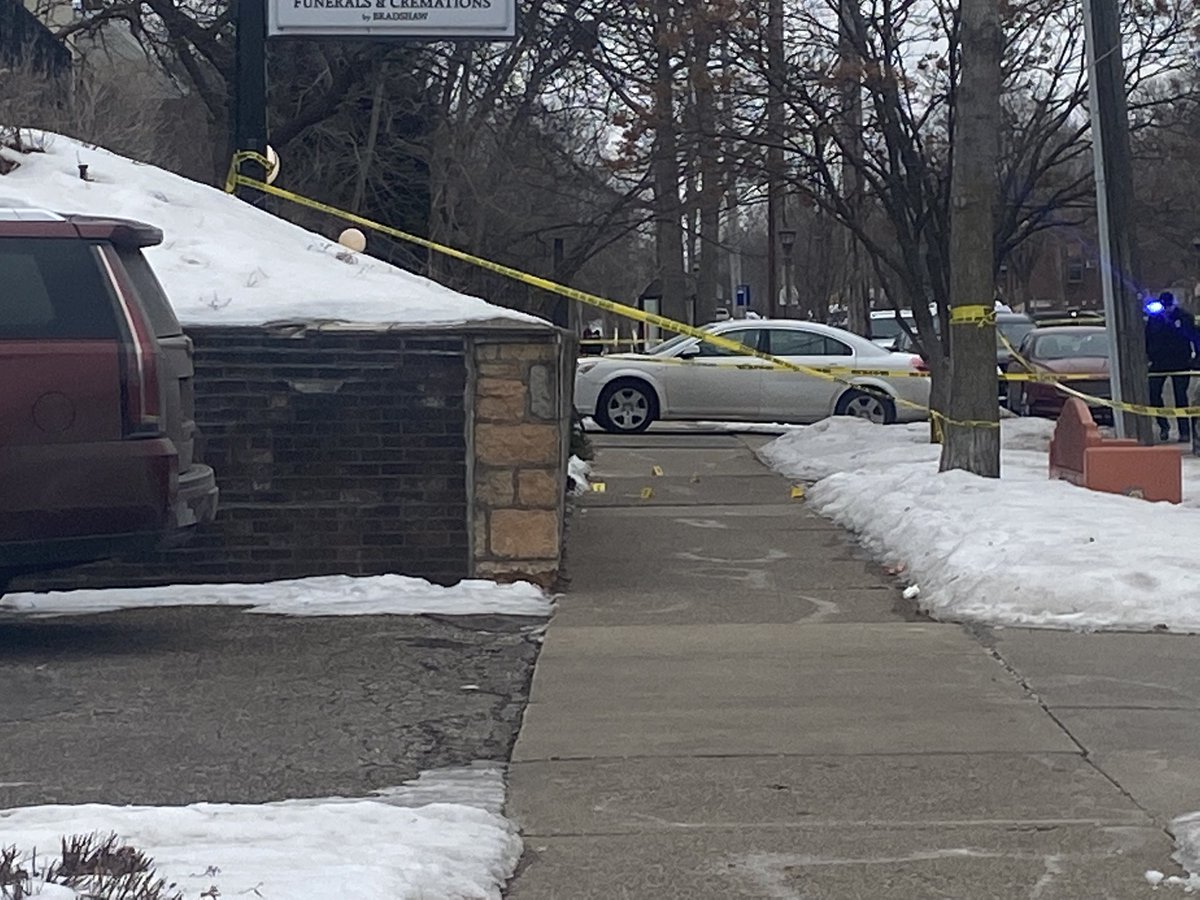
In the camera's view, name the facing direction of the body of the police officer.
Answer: toward the camera

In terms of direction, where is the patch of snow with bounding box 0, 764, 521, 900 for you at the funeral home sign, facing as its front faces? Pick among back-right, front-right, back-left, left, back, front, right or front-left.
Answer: front

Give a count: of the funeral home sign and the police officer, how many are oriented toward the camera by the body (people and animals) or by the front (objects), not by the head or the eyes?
2

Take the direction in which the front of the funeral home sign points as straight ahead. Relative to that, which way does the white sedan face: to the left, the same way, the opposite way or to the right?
to the right

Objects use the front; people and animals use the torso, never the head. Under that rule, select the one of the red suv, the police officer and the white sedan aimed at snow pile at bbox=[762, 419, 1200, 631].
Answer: the police officer

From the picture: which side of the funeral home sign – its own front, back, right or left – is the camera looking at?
front

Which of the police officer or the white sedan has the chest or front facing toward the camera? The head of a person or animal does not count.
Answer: the police officer

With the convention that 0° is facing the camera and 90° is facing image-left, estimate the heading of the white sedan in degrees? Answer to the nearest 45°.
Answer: approximately 90°

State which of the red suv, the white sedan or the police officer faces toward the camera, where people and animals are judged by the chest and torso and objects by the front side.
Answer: the police officer
